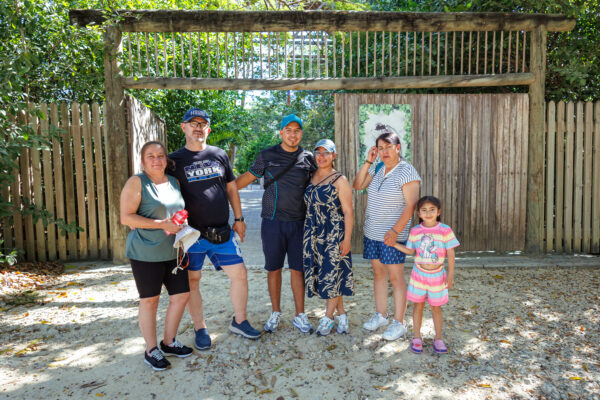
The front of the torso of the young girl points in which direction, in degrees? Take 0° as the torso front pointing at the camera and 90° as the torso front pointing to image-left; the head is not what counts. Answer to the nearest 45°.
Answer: approximately 0°

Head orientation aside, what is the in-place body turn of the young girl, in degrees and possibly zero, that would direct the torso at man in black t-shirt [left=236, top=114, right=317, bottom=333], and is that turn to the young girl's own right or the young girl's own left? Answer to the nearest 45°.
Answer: approximately 90° to the young girl's own right

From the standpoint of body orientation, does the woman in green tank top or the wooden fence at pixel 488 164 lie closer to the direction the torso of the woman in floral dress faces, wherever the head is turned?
the woman in green tank top

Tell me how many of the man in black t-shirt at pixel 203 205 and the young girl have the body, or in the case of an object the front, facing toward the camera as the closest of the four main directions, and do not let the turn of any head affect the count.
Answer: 2

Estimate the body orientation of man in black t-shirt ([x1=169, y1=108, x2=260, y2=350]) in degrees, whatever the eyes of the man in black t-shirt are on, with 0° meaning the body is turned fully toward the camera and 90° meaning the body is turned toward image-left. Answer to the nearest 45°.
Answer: approximately 0°

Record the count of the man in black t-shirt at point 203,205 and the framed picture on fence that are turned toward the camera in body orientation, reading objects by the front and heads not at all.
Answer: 2
